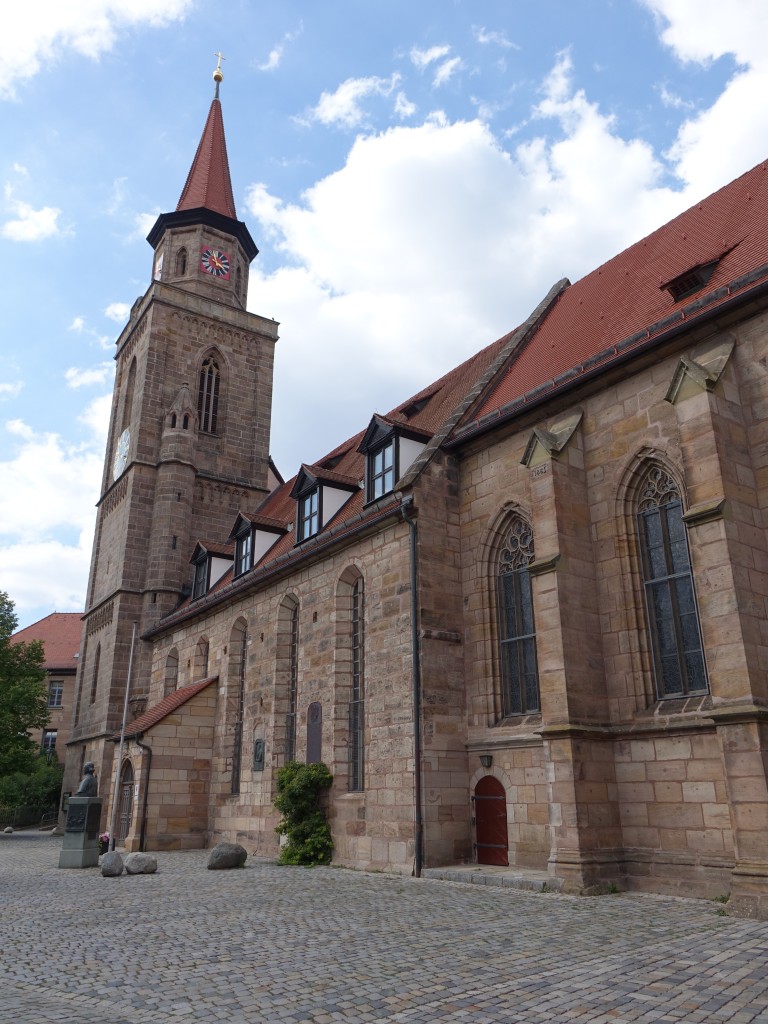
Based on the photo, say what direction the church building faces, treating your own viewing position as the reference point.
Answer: facing away from the viewer and to the left of the viewer
